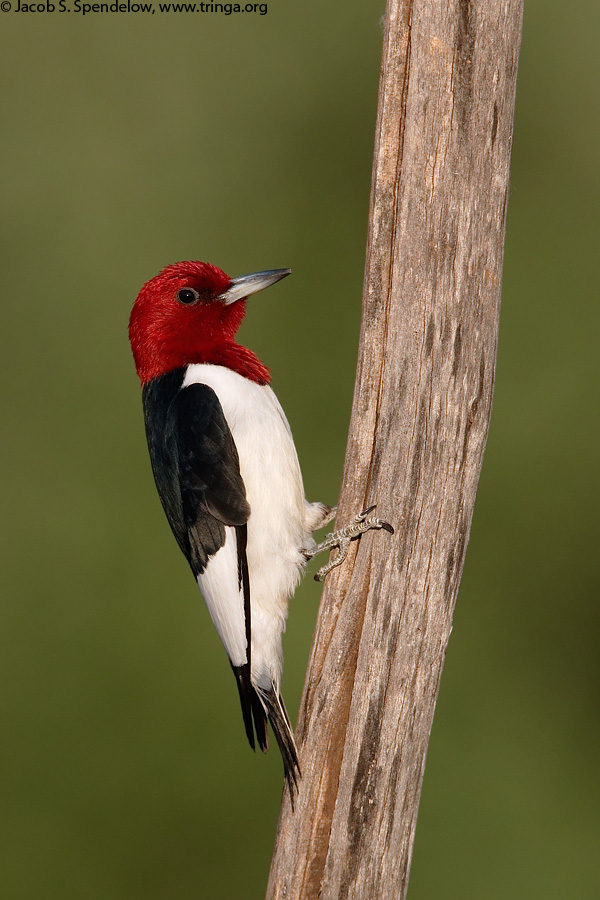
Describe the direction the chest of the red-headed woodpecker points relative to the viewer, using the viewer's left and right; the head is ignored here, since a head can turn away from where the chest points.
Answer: facing to the right of the viewer
